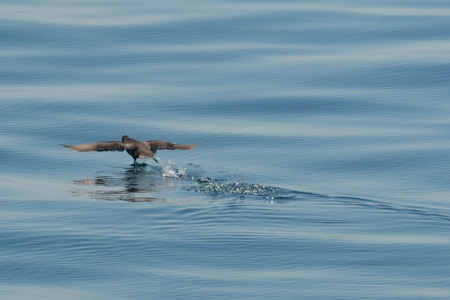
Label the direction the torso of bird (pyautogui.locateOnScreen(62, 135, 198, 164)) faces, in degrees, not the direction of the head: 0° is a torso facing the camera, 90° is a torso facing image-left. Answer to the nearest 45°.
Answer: approximately 135°
